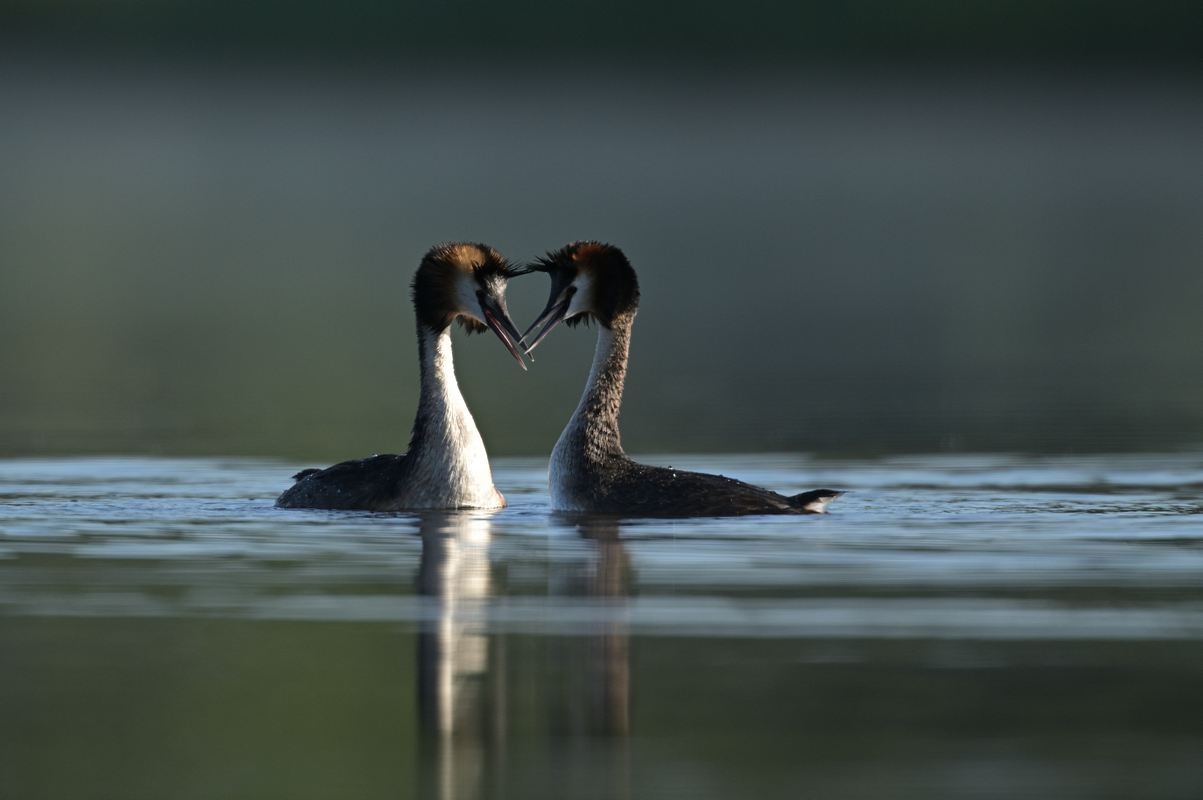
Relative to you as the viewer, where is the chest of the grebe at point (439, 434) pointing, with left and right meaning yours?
facing to the right of the viewer

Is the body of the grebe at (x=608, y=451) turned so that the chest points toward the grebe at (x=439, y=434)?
yes

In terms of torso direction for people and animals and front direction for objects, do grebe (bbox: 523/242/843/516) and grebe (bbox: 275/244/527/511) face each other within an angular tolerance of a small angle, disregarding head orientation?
yes

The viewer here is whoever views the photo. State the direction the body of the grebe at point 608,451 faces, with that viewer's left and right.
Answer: facing to the left of the viewer

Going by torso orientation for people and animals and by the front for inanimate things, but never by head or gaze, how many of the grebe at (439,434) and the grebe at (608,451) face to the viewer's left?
1

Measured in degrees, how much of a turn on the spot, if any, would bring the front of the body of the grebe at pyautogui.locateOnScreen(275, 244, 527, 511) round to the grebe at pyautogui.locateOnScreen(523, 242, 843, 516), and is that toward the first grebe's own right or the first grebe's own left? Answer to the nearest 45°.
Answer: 0° — it already faces it

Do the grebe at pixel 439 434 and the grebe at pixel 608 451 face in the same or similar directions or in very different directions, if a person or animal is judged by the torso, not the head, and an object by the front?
very different directions
